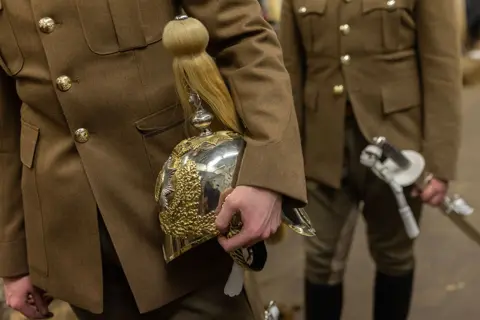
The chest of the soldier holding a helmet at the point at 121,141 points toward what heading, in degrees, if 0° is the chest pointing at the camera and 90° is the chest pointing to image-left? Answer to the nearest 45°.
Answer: approximately 45°

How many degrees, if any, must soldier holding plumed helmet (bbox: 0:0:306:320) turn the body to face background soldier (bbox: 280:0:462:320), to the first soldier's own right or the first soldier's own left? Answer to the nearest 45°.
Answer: approximately 180°
